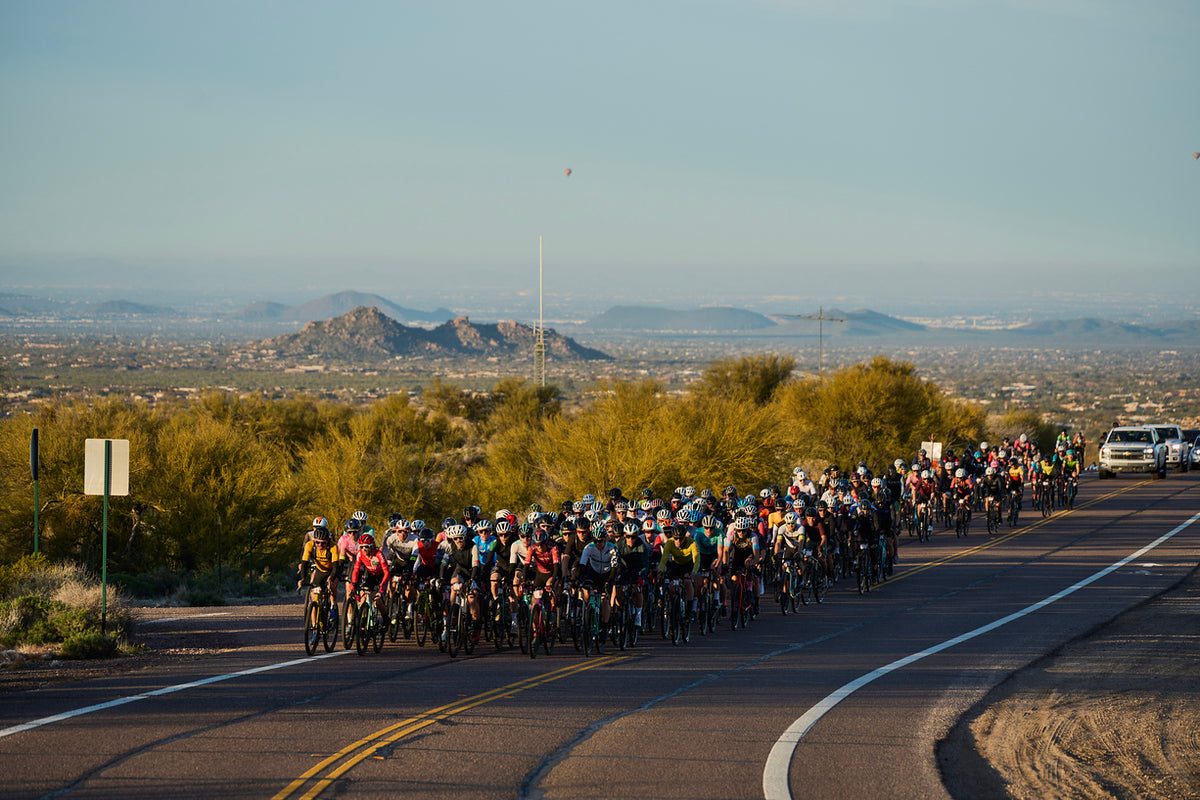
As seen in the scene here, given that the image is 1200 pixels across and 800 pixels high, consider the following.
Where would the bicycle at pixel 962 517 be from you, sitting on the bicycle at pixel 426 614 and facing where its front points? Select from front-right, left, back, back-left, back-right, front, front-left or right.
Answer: back-left

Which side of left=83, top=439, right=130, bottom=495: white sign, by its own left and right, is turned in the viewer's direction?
back

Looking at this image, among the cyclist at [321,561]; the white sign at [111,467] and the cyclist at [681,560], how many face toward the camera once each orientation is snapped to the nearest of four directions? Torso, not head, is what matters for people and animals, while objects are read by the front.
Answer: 2

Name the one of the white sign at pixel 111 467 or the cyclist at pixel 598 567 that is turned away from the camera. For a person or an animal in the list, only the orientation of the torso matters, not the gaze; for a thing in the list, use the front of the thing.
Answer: the white sign

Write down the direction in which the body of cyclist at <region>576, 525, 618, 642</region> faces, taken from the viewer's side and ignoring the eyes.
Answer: toward the camera

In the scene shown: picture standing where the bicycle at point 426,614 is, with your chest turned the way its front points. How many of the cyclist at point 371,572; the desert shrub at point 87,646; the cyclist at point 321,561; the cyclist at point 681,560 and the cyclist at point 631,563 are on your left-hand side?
2

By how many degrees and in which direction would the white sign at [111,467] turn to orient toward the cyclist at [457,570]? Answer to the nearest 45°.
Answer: approximately 135° to its right

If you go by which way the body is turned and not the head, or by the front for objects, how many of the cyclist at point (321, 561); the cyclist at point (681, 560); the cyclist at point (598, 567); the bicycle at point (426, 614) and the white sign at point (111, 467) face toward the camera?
4

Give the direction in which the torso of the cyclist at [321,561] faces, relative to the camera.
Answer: toward the camera
